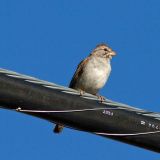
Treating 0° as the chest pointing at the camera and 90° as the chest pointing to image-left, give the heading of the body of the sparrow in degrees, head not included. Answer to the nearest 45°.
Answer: approximately 315°
